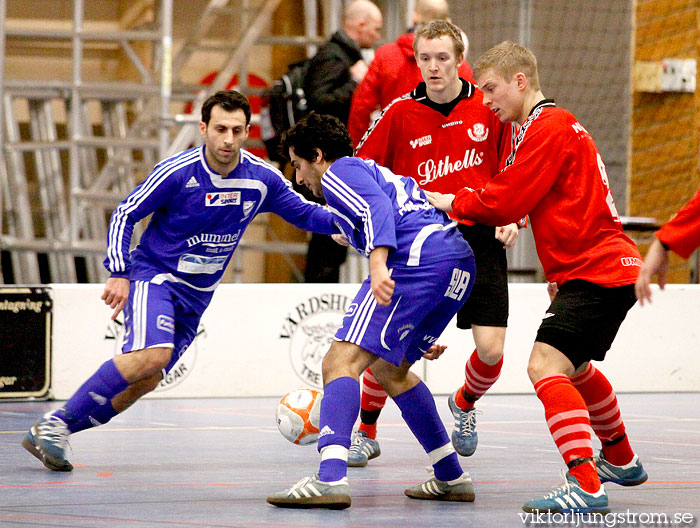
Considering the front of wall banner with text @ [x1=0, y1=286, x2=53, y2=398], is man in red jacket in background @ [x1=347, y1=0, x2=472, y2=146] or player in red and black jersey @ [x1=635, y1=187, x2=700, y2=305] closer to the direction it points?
the player in red and black jersey

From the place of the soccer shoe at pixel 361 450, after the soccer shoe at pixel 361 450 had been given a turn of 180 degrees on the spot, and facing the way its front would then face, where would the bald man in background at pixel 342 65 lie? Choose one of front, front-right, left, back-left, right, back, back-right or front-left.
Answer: front-left

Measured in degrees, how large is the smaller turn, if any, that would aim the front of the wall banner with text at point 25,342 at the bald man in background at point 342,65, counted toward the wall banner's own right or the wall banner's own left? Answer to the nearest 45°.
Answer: approximately 90° to the wall banner's own left

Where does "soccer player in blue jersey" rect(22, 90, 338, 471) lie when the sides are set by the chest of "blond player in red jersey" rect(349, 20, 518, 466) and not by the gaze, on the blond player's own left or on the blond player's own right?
on the blond player's own right

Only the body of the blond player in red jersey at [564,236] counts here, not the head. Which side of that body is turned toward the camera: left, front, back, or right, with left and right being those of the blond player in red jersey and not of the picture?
left

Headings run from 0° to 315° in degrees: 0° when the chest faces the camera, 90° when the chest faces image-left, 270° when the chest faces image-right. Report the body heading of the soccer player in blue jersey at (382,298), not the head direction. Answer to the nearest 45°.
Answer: approximately 90°

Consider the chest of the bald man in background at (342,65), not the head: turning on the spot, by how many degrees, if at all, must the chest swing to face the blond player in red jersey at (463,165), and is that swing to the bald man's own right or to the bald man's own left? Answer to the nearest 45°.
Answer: approximately 90° to the bald man's own right

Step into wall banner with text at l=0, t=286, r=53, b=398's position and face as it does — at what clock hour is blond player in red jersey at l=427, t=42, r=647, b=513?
The blond player in red jersey is roughly at 11 o'clock from the wall banner with text.

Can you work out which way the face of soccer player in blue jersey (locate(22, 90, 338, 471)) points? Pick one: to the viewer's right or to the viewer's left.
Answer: to the viewer's right

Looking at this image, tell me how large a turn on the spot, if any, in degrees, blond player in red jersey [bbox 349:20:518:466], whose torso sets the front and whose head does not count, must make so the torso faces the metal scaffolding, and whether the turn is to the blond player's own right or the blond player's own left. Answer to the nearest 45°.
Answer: approximately 135° to the blond player's own right
